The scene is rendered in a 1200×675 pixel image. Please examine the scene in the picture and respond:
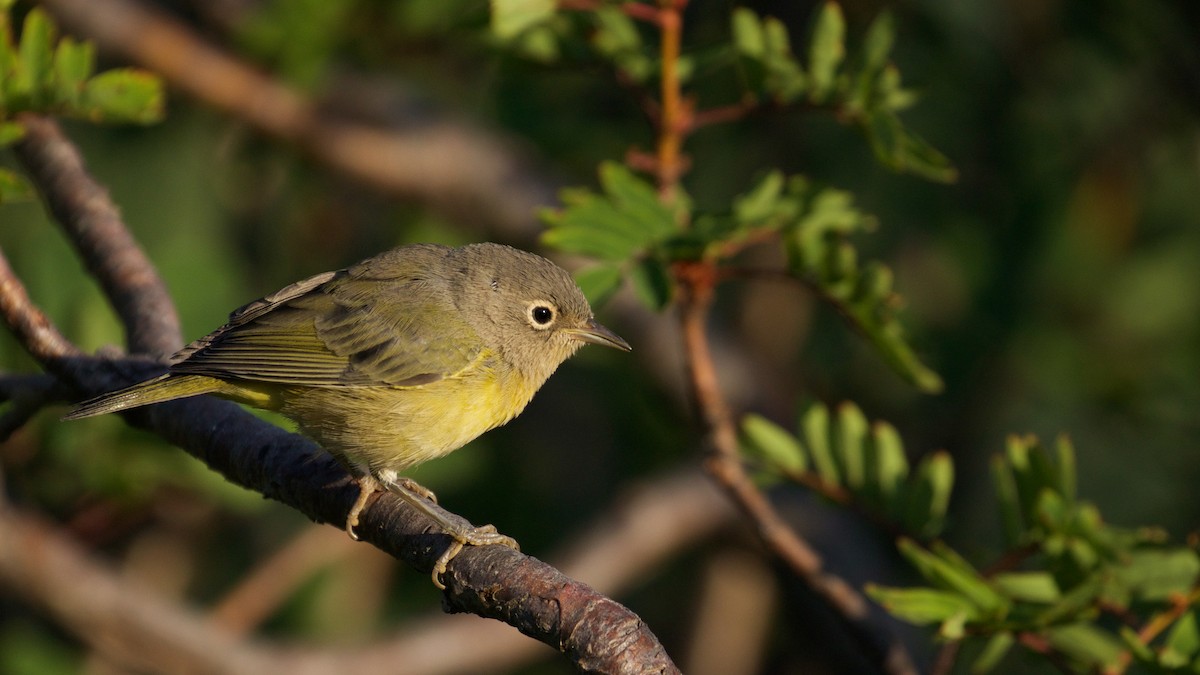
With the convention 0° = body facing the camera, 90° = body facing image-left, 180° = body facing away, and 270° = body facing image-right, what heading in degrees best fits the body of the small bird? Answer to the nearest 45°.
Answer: approximately 270°

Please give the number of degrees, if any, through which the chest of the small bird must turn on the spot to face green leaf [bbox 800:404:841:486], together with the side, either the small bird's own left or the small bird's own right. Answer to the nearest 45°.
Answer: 0° — it already faces it
